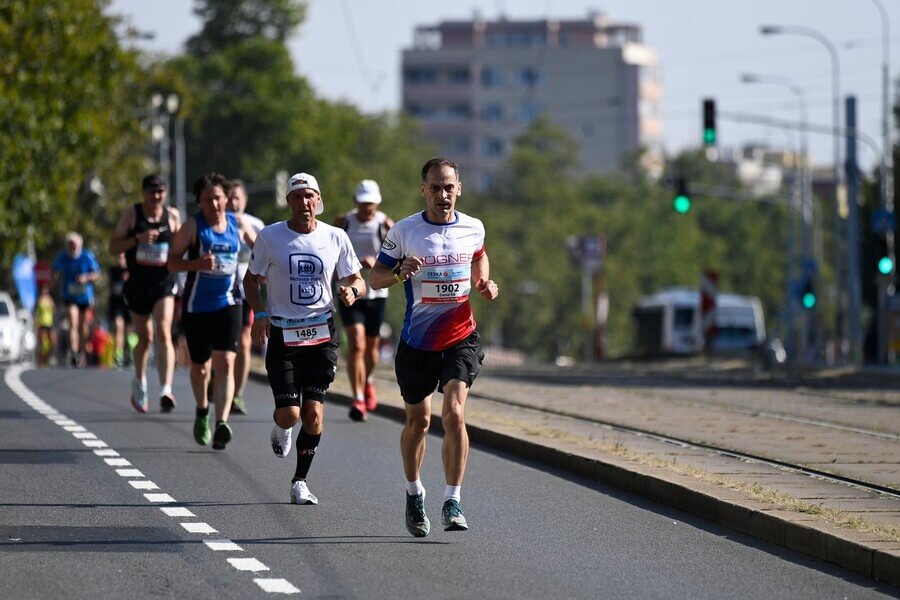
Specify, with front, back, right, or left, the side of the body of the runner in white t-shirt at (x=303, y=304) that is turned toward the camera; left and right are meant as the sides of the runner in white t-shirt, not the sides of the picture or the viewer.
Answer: front

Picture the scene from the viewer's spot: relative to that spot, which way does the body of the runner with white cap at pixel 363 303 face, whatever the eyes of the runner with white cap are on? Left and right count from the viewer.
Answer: facing the viewer

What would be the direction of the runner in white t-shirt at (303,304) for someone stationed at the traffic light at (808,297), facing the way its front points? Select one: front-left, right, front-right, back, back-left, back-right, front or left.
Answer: front

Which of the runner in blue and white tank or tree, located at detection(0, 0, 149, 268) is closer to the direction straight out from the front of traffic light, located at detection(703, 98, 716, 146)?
the runner in blue and white tank

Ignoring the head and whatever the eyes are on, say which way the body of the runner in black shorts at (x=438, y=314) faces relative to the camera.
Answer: toward the camera

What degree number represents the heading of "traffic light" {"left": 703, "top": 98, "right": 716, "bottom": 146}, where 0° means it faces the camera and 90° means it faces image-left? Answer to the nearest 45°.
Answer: approximately 0°

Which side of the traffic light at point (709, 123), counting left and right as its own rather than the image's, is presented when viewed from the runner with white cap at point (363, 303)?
front

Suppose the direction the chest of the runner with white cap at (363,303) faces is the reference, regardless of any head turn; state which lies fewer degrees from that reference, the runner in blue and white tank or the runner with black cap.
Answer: the runner in blue and white tank

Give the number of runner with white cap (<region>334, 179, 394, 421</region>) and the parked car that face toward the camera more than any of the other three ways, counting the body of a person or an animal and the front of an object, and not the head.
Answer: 2

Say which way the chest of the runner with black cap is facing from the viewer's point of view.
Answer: toward the camera

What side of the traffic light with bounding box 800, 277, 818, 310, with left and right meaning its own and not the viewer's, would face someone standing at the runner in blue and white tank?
front
